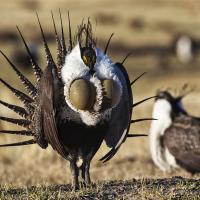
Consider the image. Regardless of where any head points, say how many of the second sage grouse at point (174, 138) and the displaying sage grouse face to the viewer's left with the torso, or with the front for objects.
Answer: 1

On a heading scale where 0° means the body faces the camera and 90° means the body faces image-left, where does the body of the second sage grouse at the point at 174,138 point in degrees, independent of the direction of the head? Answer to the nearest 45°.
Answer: approximately 90°

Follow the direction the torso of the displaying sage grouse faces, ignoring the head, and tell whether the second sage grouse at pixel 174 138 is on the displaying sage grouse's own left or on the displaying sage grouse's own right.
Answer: on the displaying sage grouse's own left

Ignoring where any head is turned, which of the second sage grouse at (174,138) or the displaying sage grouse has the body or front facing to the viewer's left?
the second sage grouse

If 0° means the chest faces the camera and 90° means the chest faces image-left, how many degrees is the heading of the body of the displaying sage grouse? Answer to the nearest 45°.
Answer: approximately 315°

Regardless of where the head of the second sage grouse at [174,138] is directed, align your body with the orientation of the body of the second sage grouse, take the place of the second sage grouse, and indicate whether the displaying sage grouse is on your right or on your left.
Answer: on your left
